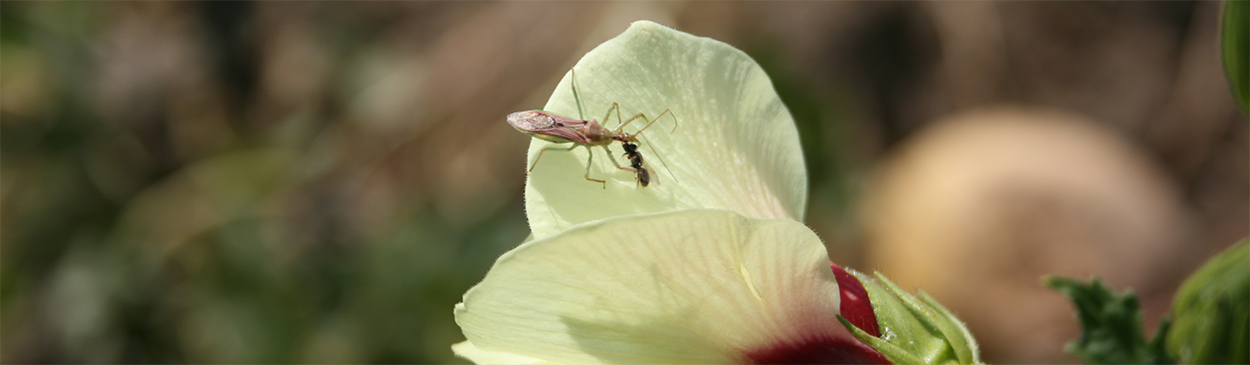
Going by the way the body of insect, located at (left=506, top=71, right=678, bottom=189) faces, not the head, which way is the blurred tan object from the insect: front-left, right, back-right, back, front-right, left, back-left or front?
front-left

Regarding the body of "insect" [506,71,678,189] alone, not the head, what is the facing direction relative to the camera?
to the viewer's right
